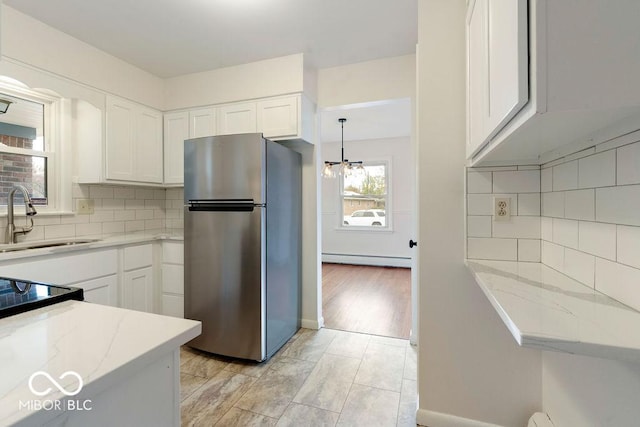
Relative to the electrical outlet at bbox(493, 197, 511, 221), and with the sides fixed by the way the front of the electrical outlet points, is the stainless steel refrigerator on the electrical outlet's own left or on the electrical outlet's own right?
on the electrical outlet's own right

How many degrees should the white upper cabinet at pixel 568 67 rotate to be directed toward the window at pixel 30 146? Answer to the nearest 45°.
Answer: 0° — it already faces it

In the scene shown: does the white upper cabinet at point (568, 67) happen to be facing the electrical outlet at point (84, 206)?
yes

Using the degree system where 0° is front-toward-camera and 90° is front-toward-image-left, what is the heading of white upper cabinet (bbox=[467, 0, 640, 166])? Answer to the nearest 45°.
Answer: approximately 90°

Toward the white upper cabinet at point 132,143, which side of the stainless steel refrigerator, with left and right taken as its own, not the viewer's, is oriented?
right

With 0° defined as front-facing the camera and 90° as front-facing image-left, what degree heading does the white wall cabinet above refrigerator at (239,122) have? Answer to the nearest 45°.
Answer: approximately 45°

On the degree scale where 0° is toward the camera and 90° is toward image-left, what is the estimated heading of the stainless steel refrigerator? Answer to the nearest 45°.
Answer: approximately 45°

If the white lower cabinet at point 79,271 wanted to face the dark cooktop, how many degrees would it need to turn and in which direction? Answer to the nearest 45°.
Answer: approximately 45° to its right

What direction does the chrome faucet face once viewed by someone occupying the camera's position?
facing the viewer and to the right of the viewer
